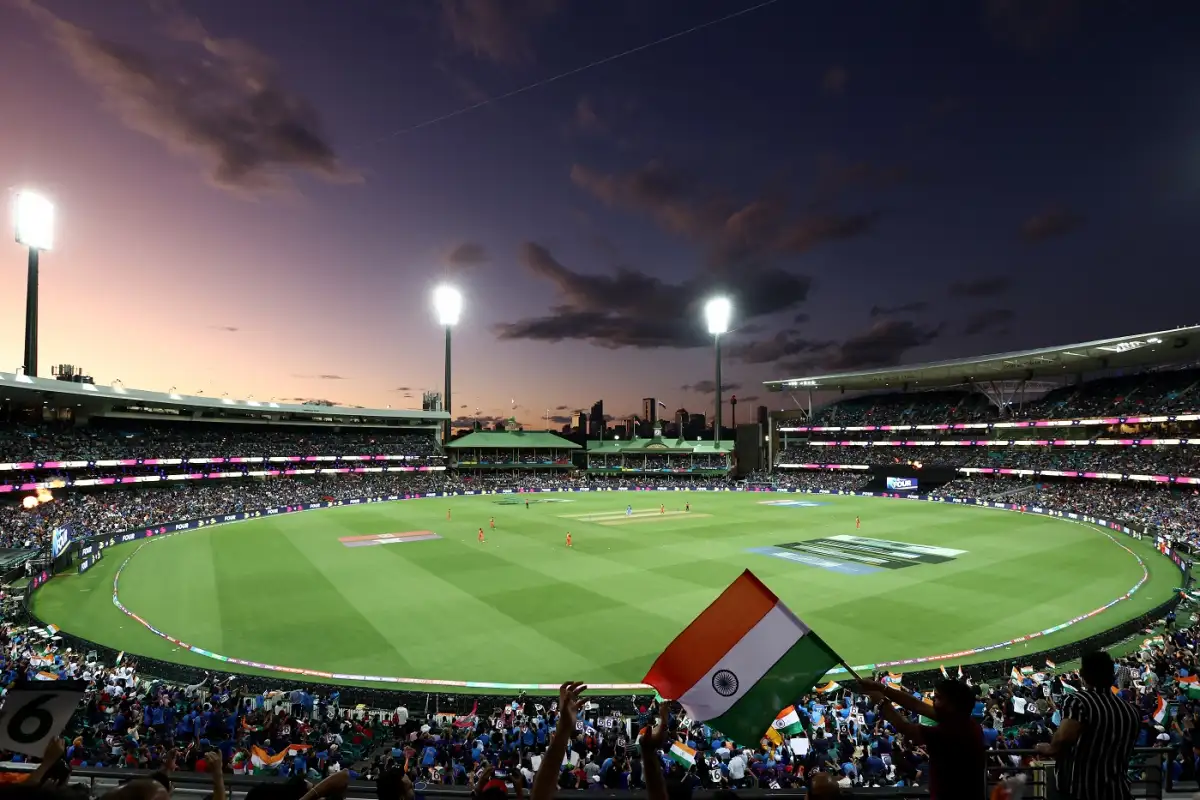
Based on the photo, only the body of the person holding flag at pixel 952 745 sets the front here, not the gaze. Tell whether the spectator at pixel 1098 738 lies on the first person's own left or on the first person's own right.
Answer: on the first person's own right

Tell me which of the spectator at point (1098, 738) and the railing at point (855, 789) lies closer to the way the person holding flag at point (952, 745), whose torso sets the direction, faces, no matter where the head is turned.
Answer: the railing

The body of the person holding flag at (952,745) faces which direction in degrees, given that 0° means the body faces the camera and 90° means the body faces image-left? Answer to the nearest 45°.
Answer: approximately 135°
